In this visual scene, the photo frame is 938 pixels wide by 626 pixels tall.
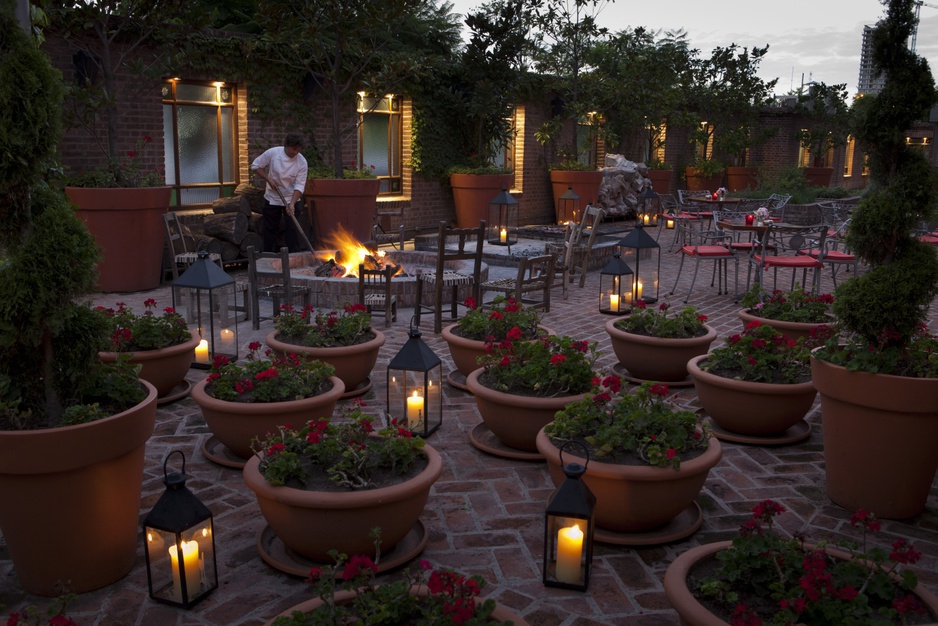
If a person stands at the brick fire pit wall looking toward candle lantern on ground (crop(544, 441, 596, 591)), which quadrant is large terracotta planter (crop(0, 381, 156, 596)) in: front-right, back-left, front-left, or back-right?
front-right

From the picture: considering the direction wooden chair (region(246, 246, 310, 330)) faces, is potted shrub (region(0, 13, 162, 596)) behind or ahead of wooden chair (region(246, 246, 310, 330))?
behind

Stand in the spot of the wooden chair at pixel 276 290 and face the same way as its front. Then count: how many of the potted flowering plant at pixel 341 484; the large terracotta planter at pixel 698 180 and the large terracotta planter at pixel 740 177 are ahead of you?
2

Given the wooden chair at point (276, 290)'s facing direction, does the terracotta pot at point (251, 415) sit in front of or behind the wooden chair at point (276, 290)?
behind

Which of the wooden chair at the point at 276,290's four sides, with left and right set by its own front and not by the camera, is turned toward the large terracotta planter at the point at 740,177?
front

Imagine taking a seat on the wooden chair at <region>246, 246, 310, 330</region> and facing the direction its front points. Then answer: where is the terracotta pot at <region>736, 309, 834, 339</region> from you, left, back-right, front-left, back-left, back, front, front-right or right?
right

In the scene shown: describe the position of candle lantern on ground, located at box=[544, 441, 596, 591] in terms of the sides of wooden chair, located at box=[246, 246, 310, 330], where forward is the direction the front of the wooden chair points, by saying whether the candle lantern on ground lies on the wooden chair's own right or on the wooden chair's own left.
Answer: on the wooden chair's own right

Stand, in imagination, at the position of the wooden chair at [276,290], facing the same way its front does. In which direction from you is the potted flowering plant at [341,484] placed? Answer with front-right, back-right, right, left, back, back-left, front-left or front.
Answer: back-right

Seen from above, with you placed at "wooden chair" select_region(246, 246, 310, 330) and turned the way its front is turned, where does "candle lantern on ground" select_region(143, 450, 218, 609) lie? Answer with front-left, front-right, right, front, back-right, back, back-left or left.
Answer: back-right

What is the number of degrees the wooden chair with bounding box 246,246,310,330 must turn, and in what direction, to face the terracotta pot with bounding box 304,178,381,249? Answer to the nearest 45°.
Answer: approximately 45° to its left

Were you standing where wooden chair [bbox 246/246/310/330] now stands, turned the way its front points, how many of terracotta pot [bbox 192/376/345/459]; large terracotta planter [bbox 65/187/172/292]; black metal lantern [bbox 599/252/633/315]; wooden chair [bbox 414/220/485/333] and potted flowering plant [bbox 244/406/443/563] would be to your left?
1

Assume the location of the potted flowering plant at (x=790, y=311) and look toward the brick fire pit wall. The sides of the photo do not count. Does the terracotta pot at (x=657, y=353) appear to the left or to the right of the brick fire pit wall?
left

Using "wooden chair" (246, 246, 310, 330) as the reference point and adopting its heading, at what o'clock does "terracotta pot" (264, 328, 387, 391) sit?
The terracotta pot is roughly at 4 o'clock from the wooden chair.

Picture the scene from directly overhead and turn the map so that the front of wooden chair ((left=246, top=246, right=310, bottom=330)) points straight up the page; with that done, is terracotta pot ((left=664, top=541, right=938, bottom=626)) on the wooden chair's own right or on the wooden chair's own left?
on the wooden chair's own right

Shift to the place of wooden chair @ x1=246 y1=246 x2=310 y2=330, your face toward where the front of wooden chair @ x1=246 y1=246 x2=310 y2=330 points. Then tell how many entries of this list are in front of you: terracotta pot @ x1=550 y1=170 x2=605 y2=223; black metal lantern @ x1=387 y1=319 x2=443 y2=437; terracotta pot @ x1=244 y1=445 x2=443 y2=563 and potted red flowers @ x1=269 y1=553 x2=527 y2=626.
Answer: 1

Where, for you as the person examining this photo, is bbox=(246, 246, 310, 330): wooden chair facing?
facing away from the viewer and to the right of the viewer

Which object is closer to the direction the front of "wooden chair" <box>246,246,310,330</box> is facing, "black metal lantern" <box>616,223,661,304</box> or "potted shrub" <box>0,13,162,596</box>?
the black metal lantern

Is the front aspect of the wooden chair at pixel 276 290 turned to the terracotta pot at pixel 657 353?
no

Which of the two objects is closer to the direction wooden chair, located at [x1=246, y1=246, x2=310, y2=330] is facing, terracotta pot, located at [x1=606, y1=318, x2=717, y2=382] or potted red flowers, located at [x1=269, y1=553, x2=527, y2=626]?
the terracotta pot

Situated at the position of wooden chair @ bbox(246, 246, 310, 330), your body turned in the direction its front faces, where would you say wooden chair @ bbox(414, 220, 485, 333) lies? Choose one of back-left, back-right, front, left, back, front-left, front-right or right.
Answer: front-right

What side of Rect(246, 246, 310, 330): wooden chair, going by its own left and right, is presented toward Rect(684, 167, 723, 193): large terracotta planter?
front

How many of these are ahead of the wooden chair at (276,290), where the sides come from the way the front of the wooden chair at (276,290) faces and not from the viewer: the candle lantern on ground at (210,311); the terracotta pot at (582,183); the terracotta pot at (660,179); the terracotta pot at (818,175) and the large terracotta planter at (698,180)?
4
